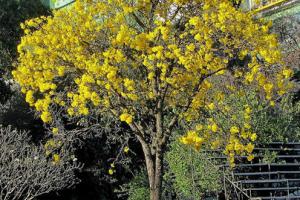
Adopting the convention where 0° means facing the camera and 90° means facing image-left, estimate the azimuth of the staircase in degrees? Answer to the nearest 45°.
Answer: approximately 0°

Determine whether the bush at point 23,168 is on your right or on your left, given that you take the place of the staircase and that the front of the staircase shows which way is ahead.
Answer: on your right

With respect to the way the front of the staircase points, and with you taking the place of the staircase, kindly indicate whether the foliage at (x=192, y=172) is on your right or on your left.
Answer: on your right
